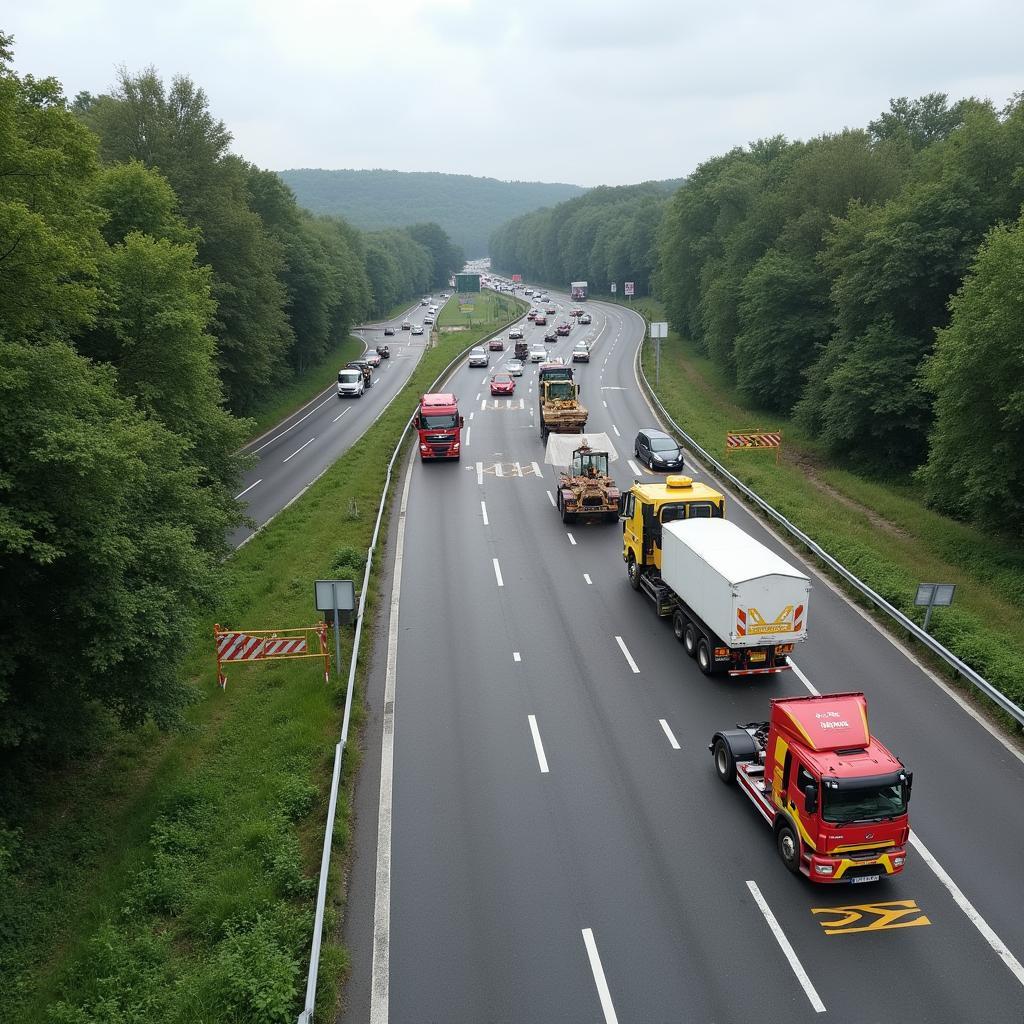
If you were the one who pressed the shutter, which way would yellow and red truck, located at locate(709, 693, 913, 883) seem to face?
facing the viewer and to the right of the viewer

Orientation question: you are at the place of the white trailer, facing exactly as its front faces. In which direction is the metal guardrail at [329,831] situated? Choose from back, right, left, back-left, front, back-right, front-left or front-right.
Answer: left

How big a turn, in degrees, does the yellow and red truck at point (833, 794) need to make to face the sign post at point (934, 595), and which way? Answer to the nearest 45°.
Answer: approximately 135° to its left

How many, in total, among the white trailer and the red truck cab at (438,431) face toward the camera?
1

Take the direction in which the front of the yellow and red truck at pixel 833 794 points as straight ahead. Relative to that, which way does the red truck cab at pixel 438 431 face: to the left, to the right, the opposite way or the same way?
the same way

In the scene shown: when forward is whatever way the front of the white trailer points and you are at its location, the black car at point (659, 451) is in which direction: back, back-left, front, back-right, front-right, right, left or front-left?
front-right

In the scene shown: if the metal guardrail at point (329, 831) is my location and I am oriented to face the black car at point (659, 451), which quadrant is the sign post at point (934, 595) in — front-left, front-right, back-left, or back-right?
front-right

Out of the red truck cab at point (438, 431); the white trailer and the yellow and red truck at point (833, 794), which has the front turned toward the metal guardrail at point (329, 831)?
the red truck cab

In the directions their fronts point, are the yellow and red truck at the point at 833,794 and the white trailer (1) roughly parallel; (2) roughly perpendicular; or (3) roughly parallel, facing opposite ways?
roughly parallel, facing opposite ways

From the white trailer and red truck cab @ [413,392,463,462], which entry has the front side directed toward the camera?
the red truck cab

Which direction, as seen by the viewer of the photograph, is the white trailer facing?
facing away from the viewer and to the left of the viewer

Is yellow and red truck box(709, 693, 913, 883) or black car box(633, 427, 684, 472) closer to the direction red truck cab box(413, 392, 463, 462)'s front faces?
the yellow and red truck

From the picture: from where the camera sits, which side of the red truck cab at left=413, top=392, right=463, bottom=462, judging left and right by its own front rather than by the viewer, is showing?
front
